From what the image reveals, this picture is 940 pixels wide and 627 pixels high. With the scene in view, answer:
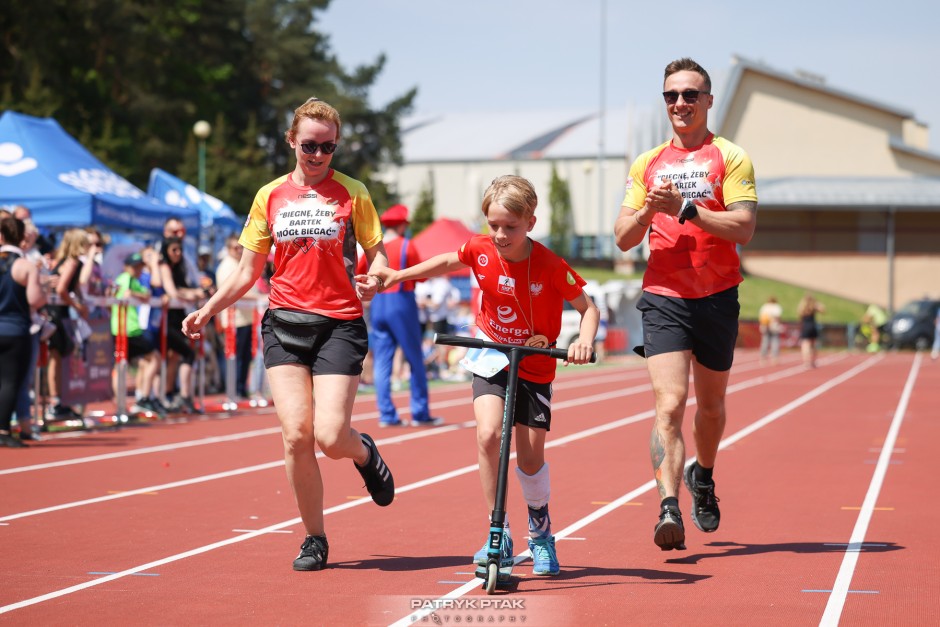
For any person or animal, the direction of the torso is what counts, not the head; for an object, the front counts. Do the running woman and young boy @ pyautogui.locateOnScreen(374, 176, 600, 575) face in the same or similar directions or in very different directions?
same or similar directions

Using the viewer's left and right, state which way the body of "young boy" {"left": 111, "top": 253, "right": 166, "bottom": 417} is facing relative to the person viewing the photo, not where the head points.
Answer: facing the viewer and to the right of the viewer

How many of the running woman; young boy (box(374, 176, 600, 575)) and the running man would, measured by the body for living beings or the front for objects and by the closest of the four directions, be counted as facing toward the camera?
3

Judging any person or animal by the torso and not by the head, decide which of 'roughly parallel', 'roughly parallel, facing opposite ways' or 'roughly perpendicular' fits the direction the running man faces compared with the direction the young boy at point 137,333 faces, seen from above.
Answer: roughly perpendicular

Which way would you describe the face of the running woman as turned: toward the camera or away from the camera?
toward the camera

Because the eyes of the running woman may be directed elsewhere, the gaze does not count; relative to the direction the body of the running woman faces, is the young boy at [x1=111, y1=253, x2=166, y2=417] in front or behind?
behind

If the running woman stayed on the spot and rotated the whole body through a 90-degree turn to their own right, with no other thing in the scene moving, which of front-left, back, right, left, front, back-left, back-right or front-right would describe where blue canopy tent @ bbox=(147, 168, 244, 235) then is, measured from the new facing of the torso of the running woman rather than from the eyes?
right

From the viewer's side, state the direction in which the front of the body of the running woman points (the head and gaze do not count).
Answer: toward the camera

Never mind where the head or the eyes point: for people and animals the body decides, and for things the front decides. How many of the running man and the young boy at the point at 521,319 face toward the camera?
2

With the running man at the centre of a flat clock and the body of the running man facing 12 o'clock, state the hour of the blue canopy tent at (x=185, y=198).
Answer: The blue canopy tent is roughly at 5 o'clock from the running man.

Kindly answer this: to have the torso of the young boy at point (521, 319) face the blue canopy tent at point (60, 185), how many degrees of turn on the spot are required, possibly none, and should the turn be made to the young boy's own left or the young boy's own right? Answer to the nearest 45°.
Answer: approximately 135° to the young boy's own right

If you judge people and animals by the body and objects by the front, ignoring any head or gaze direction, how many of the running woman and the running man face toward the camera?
2

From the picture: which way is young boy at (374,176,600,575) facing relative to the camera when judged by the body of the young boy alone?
toward the camera

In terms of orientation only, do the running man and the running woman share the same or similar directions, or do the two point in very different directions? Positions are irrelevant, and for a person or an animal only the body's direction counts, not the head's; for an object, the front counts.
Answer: same or similar directions

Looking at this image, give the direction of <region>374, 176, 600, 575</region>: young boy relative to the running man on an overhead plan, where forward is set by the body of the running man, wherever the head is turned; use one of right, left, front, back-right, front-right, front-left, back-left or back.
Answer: front-right
